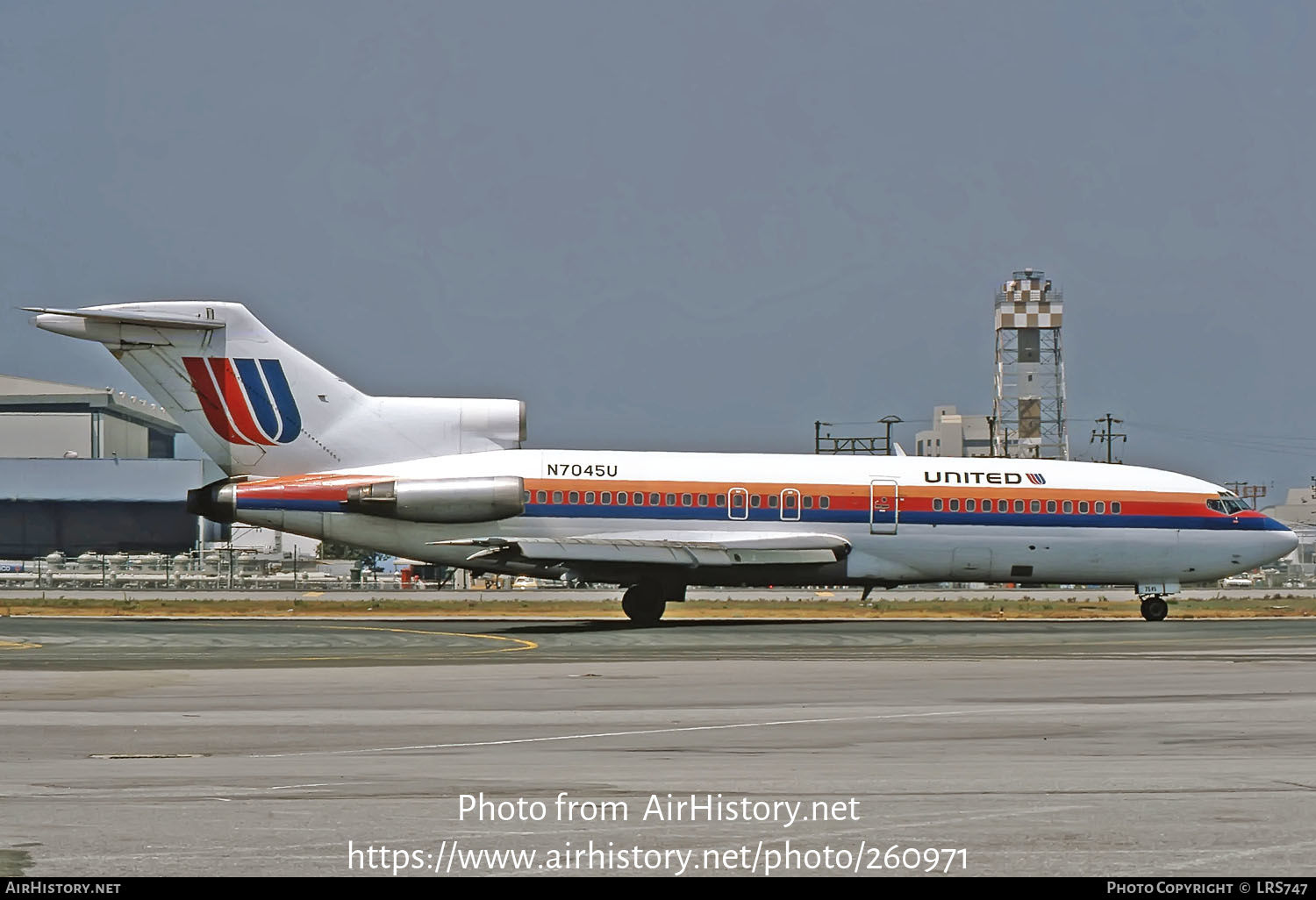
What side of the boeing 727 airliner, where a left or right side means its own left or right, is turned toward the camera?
right
